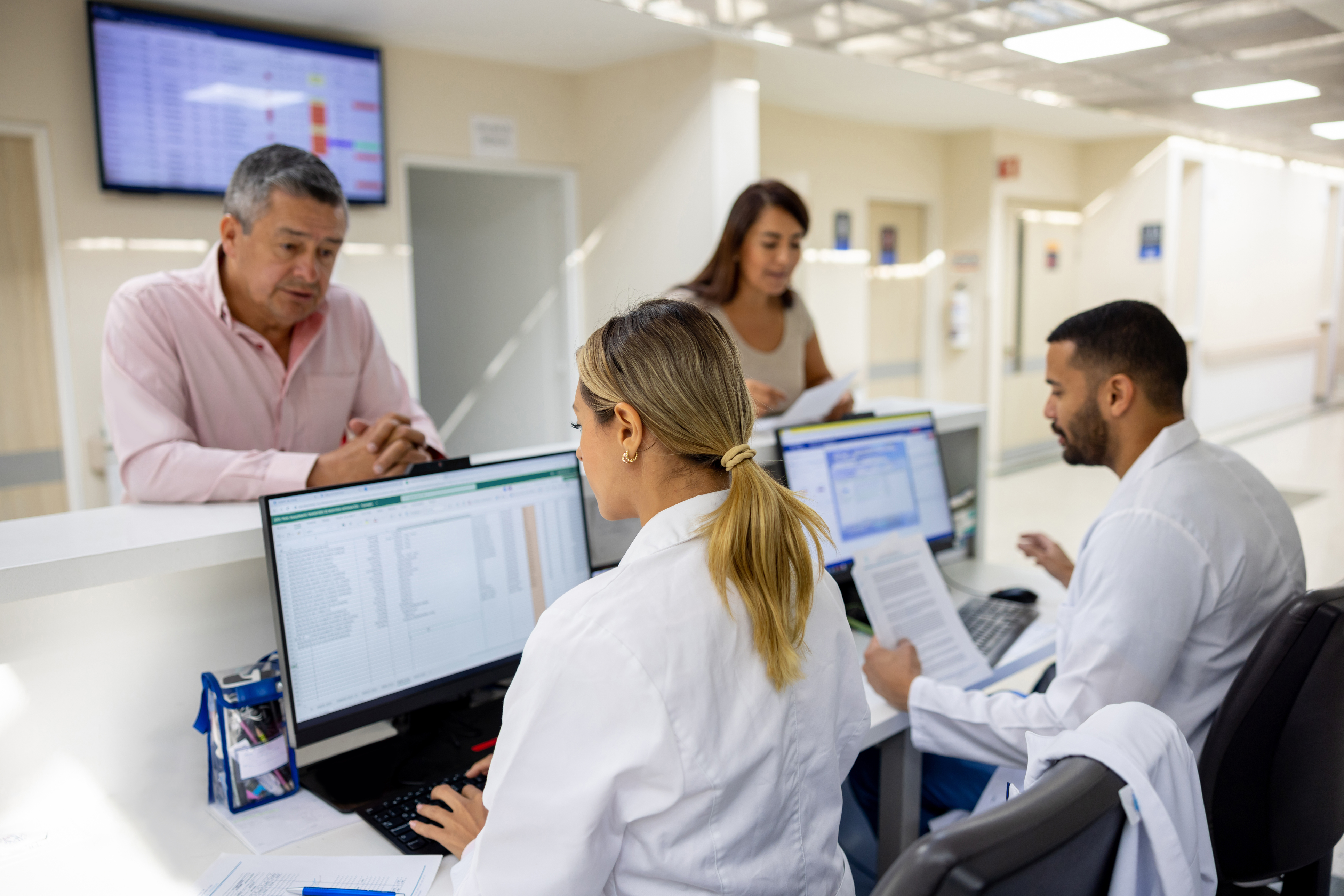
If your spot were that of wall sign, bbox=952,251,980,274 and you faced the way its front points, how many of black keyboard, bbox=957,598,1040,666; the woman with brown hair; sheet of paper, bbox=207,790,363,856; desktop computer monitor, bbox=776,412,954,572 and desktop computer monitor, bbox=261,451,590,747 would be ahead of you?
5

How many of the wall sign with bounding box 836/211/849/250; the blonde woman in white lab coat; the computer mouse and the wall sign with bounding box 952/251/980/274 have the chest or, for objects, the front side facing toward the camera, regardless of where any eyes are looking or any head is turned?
2

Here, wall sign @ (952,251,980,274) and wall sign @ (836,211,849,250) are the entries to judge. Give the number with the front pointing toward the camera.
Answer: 2

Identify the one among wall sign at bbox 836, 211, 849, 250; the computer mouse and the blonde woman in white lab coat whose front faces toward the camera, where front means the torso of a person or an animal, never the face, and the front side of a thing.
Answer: the wall sign

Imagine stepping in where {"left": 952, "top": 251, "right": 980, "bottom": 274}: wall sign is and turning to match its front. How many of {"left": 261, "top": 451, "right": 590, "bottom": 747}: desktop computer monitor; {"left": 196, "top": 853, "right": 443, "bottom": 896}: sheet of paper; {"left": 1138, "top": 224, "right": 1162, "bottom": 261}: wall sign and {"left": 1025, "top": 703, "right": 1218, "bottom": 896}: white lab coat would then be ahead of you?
3

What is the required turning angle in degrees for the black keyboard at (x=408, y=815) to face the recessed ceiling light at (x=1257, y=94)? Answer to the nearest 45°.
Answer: approximately 90° to its left

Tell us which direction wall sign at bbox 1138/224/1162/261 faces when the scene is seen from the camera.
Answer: facing the viewer

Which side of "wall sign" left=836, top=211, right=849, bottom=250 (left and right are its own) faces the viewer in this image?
front

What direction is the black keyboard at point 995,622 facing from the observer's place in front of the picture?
facing the viewer and to the right of the viewer

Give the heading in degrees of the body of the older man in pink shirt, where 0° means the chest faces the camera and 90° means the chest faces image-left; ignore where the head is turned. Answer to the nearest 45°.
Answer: approximately 315°

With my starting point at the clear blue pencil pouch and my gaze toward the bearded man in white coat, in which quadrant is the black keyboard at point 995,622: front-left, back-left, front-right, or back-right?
front-left

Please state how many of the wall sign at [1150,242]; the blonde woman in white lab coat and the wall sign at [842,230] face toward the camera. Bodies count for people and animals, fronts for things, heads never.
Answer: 2

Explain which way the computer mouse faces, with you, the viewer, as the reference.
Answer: facing away from the viewer and to the left of the viewer

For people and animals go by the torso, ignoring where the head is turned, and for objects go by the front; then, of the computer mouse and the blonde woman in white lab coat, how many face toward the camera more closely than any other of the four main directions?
0
